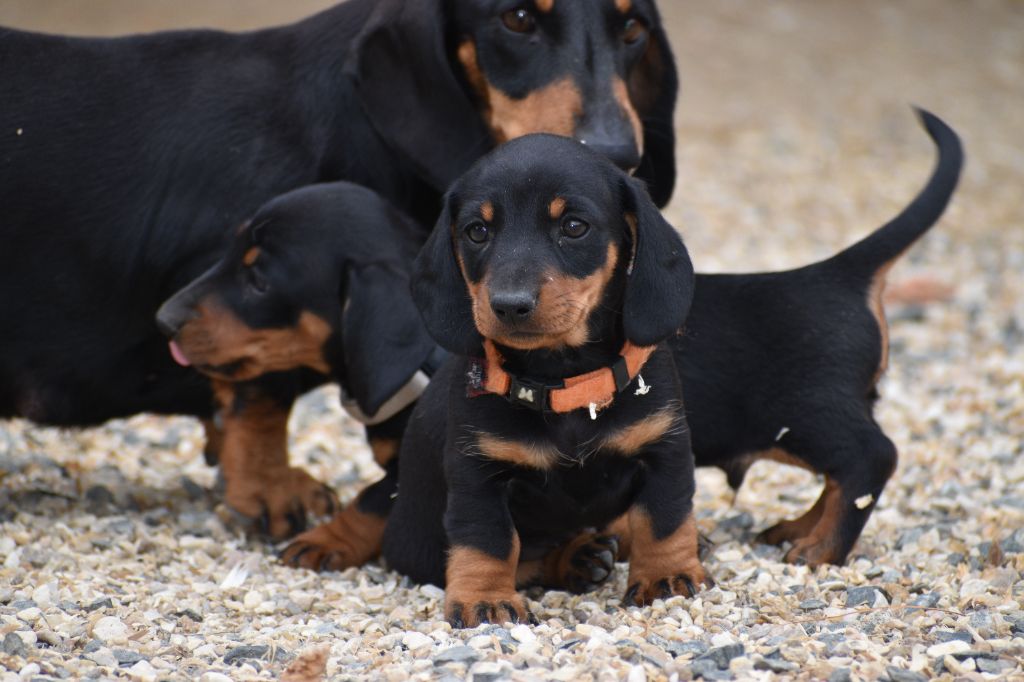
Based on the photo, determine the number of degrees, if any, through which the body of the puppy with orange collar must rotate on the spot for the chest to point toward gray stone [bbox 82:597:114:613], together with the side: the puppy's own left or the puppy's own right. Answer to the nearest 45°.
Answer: approximately 90° to the puppy's own right

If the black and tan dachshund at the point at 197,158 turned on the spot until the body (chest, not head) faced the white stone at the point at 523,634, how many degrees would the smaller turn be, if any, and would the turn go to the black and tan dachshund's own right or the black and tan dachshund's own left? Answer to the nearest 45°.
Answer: approximately 90° to the black and tan dachshund's own right

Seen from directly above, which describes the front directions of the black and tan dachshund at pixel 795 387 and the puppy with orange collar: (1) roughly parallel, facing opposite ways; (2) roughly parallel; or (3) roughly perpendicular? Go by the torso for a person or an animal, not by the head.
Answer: roughly perpendicular

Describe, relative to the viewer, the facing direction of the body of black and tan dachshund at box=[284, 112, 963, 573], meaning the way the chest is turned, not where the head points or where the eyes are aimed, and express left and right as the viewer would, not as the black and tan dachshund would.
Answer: facing to the left of the viewer

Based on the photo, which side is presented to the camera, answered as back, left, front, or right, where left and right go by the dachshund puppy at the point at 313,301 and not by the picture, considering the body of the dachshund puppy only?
left

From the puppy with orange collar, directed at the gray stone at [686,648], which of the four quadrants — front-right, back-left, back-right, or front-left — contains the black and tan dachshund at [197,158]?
back-right

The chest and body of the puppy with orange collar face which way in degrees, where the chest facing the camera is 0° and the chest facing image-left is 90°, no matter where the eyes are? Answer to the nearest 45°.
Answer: approximately 0°

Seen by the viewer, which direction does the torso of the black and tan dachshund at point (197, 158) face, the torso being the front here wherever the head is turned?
to the viewer's right

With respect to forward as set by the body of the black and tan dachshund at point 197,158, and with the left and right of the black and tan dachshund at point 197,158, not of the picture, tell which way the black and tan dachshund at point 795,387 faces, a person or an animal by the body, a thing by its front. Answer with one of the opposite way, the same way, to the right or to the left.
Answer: the opposite way

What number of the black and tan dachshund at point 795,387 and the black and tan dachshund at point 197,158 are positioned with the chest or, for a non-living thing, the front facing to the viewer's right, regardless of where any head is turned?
1
